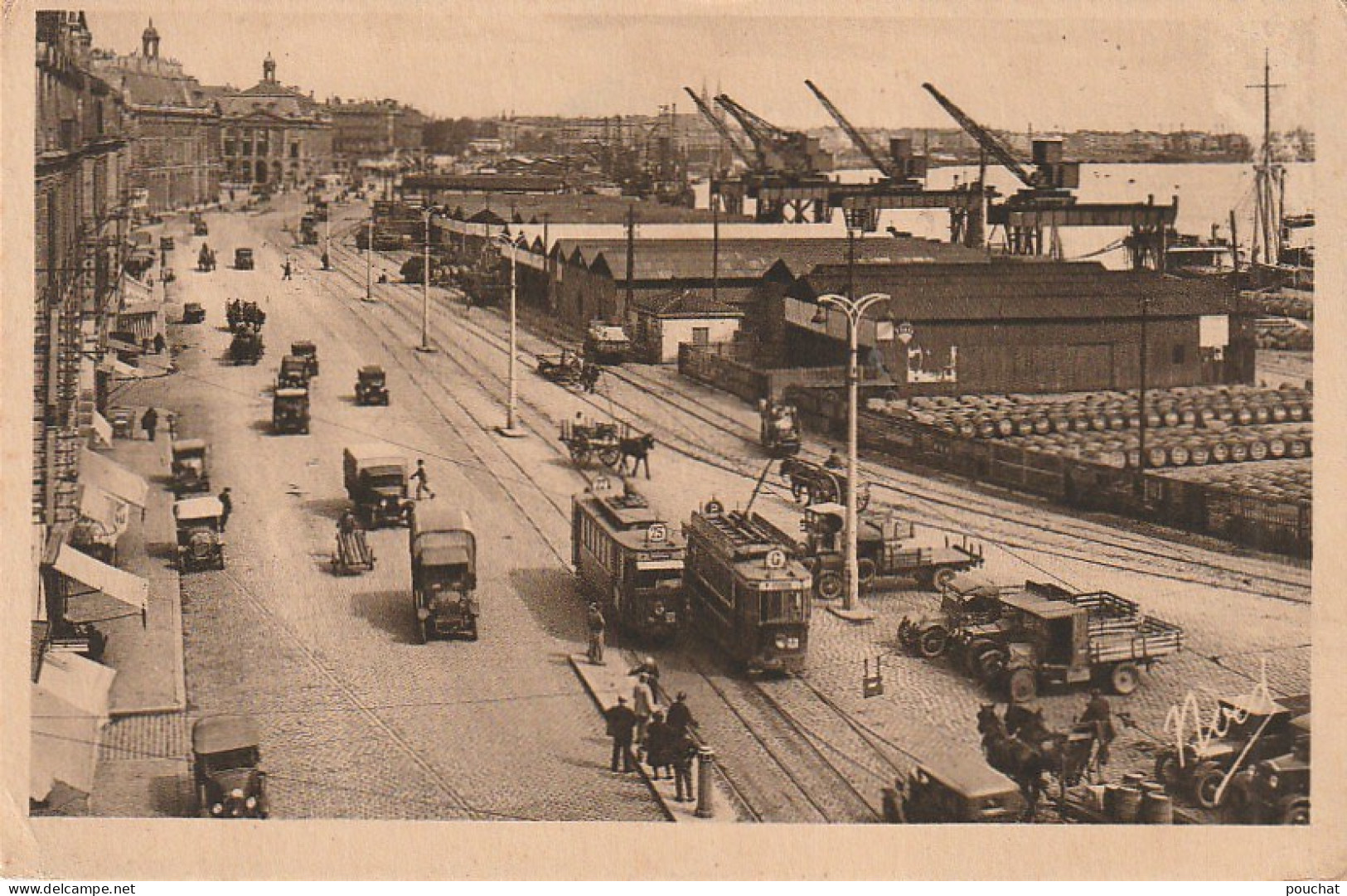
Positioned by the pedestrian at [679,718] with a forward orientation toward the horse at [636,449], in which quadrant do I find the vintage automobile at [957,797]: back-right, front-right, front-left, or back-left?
back-right

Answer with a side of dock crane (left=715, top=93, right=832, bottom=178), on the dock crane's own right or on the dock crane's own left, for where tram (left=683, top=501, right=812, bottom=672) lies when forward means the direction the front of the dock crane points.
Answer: on the dock crane's own left

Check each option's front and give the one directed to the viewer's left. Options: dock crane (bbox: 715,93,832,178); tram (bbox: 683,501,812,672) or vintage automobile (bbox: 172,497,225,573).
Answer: the dock crane

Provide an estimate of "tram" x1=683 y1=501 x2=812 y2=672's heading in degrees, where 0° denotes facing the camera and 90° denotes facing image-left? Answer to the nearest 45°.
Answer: approximately 315°

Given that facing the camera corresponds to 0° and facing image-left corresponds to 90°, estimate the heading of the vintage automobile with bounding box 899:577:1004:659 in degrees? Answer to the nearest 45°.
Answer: approximately 45°
